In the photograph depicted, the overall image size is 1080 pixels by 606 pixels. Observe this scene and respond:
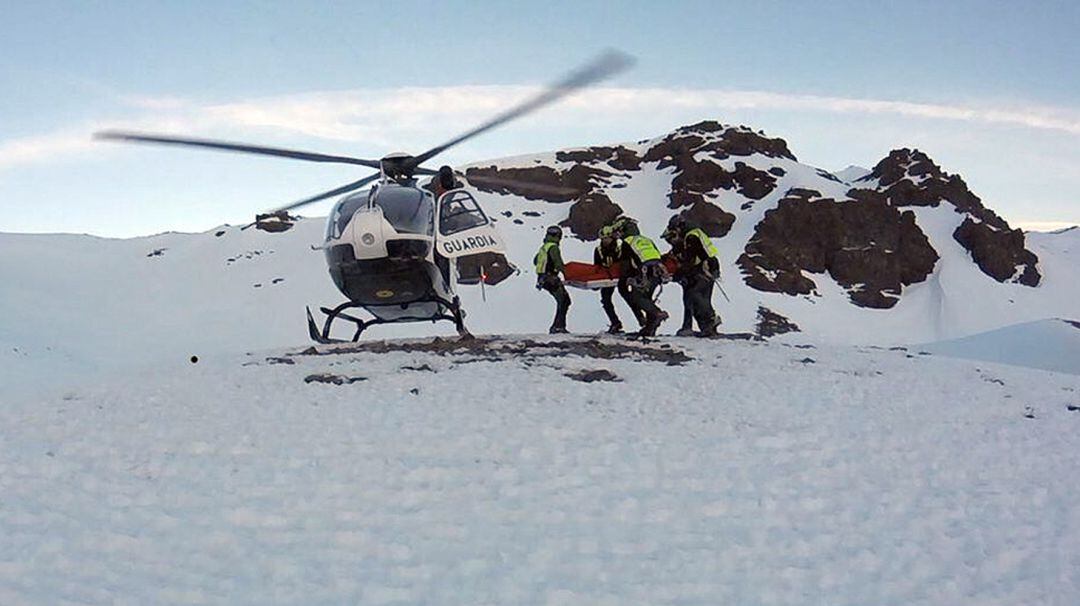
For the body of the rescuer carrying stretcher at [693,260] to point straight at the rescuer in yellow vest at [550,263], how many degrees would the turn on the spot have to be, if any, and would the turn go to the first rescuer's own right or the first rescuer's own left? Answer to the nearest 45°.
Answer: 0° — they already face them

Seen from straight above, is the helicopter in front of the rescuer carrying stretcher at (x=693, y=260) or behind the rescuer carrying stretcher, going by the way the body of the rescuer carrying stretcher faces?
in front

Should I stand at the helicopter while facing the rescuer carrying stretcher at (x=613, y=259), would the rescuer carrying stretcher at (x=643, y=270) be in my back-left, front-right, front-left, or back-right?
front-right

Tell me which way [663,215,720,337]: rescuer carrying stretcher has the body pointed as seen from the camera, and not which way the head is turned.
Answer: to the viewer's left

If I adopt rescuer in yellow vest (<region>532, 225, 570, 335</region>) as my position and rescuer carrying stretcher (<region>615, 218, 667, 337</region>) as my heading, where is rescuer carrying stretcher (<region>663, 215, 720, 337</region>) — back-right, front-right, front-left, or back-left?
front-left

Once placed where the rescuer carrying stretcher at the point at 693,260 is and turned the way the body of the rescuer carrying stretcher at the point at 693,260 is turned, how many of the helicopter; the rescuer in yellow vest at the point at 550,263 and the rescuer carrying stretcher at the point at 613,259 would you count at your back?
0

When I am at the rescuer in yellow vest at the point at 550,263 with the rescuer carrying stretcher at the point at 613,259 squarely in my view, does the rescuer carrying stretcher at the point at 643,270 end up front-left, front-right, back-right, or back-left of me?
front-right

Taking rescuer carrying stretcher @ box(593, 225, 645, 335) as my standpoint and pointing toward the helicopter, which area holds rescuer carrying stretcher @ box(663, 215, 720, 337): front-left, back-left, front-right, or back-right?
back-left

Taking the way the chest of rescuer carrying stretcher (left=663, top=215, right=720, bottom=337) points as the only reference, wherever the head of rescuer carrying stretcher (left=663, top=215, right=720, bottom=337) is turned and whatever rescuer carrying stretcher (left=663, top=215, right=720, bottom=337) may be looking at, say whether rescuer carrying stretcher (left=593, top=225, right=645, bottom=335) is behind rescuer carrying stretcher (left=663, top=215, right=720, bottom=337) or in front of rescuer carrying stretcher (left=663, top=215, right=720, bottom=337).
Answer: in front

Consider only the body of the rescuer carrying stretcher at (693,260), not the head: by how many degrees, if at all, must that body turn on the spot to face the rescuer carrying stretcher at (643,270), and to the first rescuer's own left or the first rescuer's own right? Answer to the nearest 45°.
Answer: approximately 45° to the first rescuer's own left

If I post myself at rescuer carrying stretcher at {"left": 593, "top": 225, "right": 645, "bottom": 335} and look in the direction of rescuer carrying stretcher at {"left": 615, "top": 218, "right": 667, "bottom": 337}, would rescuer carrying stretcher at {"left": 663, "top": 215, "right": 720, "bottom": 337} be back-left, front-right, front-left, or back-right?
front-left
